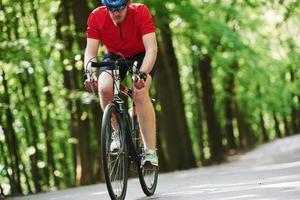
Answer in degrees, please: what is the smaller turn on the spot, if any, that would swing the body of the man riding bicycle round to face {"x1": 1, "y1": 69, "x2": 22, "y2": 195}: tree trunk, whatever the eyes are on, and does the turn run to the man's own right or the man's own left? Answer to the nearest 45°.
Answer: approximately 135° to the man's own right

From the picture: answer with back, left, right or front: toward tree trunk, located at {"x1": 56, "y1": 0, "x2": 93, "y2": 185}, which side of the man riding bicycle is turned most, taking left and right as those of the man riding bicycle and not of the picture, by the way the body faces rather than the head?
back

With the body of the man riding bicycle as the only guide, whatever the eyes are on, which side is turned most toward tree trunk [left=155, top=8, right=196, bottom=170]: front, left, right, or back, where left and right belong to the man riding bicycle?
back

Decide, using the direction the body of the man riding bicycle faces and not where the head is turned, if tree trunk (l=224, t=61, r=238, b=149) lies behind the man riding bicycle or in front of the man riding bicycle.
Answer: behind

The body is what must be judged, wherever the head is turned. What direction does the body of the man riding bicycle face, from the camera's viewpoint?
toward the camera
